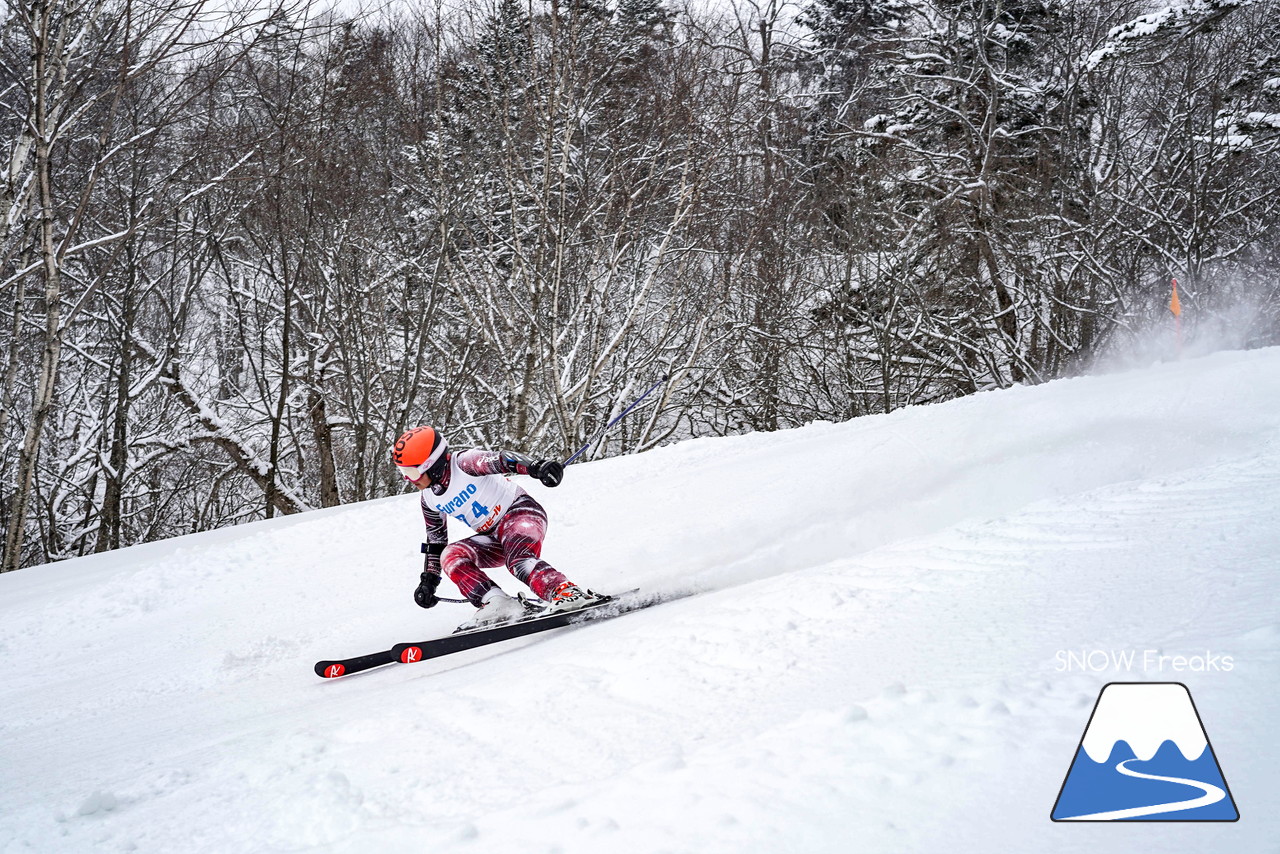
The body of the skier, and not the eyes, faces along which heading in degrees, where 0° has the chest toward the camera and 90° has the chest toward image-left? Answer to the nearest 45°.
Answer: approximately 45°

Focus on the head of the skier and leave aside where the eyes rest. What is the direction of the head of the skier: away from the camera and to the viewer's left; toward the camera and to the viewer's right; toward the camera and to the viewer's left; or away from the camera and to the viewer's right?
toward the camera and to the viewer's left
